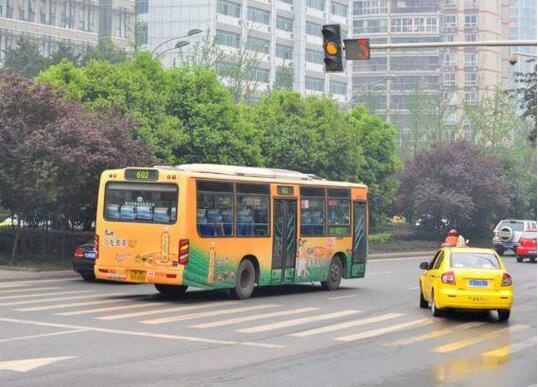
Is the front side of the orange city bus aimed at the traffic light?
no

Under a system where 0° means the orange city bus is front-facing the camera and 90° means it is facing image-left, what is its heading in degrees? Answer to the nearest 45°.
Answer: approximately 225°

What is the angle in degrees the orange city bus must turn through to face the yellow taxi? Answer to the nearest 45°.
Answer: approximately 90° to its right
